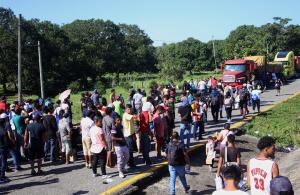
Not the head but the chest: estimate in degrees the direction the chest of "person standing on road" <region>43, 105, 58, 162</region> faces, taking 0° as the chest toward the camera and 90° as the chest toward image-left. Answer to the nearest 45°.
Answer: approximately 180°

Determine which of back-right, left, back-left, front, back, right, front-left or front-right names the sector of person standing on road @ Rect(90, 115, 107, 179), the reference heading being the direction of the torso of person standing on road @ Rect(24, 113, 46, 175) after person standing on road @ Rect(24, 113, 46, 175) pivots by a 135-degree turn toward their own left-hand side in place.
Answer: left

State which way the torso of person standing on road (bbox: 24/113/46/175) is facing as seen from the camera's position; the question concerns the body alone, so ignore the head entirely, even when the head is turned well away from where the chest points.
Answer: away from the camera

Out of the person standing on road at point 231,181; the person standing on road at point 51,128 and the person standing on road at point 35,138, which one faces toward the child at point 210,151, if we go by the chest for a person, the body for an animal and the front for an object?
the person standing on road at point 231,181

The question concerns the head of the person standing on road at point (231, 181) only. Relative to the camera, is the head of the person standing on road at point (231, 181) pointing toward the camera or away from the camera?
away from the camera

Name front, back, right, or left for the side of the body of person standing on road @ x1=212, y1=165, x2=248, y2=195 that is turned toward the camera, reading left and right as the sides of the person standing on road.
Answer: back

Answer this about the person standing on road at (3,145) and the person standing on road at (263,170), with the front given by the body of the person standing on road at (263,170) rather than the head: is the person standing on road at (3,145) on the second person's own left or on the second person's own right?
on the second person's own left

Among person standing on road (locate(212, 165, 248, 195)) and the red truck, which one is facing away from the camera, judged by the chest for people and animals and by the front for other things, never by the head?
the person standing on road
